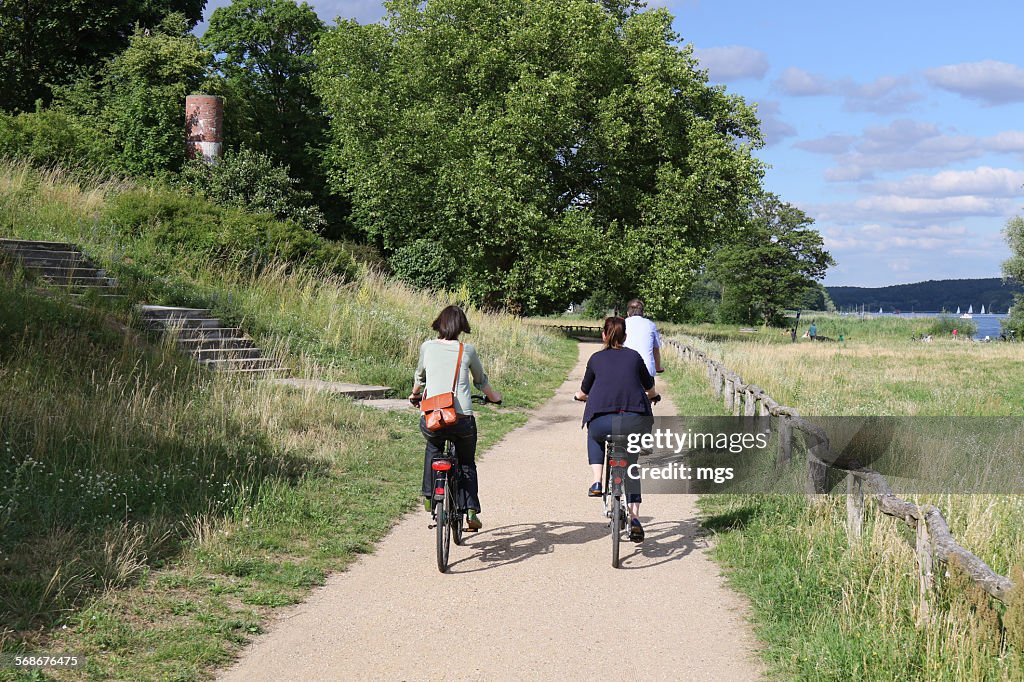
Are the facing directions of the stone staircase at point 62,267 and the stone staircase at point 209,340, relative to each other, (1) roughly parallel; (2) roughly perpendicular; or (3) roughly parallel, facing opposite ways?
roughly parallel

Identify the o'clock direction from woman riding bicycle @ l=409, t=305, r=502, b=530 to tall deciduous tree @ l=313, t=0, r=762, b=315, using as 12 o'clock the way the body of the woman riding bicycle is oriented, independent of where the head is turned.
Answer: The tall deciduous tree is roughly at 12 o'clock from the woman riding bicycle.

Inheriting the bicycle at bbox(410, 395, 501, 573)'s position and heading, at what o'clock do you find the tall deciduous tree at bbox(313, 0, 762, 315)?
The tall deciduous tree is roughly at 12 o'clock from the bicycle.

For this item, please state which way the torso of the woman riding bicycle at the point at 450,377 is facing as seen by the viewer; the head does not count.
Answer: away from the camera

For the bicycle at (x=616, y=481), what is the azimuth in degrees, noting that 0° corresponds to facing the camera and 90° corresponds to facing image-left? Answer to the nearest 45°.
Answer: approximately 180°

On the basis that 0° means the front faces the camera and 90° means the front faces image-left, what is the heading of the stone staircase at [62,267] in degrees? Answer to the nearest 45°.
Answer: approximately 315°

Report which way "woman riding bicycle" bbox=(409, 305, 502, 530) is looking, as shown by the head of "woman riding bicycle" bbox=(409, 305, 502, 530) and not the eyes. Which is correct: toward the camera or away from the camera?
away from the camera

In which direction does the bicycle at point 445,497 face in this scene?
away from the camera

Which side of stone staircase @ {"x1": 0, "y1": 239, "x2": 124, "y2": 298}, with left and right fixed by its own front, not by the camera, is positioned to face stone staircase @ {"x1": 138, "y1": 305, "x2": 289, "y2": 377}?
front

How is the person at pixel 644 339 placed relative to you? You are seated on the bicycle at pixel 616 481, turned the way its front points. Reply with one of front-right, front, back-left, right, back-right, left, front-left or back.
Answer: front

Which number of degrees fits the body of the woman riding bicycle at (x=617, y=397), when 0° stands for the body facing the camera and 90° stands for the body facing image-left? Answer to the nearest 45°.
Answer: approximately 180°

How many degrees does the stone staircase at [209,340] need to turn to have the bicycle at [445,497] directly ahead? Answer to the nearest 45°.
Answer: approximately 45° to its right

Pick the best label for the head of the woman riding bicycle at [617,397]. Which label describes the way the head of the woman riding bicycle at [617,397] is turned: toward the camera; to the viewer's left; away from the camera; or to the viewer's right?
away from the camera

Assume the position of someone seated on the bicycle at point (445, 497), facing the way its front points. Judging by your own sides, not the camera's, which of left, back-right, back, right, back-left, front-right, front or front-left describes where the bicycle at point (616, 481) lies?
right

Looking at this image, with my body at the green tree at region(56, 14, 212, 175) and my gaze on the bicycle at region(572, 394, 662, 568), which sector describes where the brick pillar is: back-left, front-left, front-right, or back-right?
front-left

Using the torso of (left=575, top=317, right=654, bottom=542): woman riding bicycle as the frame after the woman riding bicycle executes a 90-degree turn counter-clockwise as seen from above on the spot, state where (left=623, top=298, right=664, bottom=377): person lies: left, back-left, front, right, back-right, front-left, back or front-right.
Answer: right

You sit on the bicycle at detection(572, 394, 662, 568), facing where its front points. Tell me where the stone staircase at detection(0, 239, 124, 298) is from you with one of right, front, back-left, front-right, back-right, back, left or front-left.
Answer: front-left

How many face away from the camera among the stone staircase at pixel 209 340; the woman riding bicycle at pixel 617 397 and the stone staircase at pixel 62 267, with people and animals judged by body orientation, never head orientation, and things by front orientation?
1

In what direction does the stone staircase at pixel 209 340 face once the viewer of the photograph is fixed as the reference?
facing the viewer and to the right of the viewer
